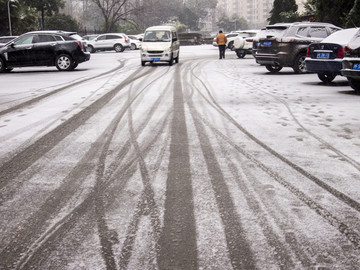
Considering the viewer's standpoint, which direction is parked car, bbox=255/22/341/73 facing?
facing away from the viewer and to the right of the viewer

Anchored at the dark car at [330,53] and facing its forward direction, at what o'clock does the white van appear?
The white van is roughly at 9 o'clock from the dark car.

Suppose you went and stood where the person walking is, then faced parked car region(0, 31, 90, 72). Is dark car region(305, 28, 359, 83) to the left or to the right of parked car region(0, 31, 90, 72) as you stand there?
left

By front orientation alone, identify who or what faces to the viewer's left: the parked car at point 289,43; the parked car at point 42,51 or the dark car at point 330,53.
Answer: the parked car at point 42,51

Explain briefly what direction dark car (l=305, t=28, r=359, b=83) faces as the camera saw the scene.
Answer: facing away from the viewer and to the right of the viewer

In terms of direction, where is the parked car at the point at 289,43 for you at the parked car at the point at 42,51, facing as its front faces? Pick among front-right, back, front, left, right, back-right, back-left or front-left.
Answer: back-left

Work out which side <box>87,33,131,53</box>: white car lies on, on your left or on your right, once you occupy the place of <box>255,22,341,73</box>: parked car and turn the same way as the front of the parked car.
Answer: on your left

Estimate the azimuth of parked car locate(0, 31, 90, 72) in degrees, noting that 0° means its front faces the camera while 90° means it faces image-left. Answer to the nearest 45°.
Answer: approximately 90°

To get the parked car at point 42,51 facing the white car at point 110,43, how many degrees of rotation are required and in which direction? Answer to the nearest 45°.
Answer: approximately 90° to its right

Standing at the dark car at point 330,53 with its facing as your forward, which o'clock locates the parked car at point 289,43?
The parked car is roughly at 10 o'clock from the dark car.

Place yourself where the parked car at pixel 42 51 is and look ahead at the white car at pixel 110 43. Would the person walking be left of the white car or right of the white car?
right

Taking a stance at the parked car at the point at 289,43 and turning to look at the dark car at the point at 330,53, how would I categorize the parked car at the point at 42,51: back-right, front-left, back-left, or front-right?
back-right

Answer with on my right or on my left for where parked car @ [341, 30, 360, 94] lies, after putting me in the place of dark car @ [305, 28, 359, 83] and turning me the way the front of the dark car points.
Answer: on my right
